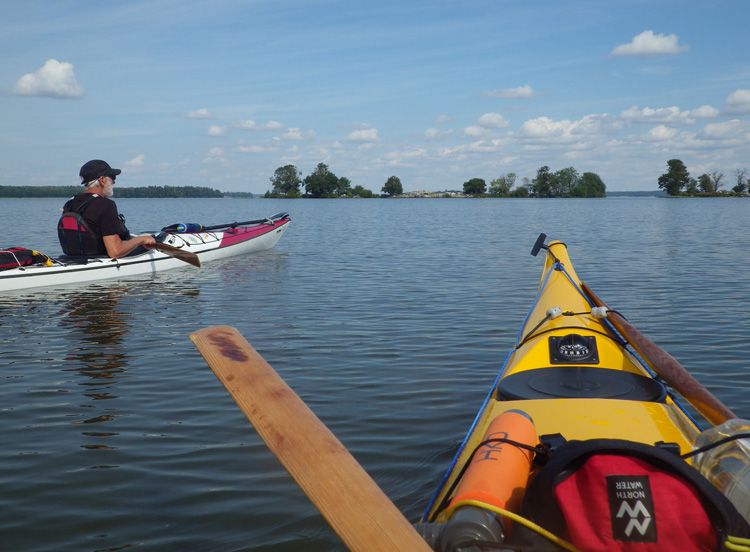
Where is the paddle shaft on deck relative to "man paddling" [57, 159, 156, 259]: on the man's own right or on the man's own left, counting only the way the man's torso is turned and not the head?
on the man's own right

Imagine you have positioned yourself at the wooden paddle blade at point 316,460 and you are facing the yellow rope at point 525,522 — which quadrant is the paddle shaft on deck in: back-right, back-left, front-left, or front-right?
front-left

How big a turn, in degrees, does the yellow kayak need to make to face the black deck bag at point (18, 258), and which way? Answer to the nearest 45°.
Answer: approximately 45° to its left

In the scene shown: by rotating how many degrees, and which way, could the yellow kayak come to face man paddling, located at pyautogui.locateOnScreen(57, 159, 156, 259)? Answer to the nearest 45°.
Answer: approximately 45° to its left

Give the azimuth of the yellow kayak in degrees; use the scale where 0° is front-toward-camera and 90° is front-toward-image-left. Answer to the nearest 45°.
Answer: approximately 180°

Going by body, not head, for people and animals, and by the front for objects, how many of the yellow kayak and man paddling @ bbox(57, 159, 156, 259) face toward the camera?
0

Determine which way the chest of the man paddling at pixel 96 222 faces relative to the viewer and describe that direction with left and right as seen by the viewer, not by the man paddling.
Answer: facing away from the viewer and to the right of the viewer

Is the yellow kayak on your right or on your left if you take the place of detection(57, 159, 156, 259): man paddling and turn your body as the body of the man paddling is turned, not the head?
on your right
